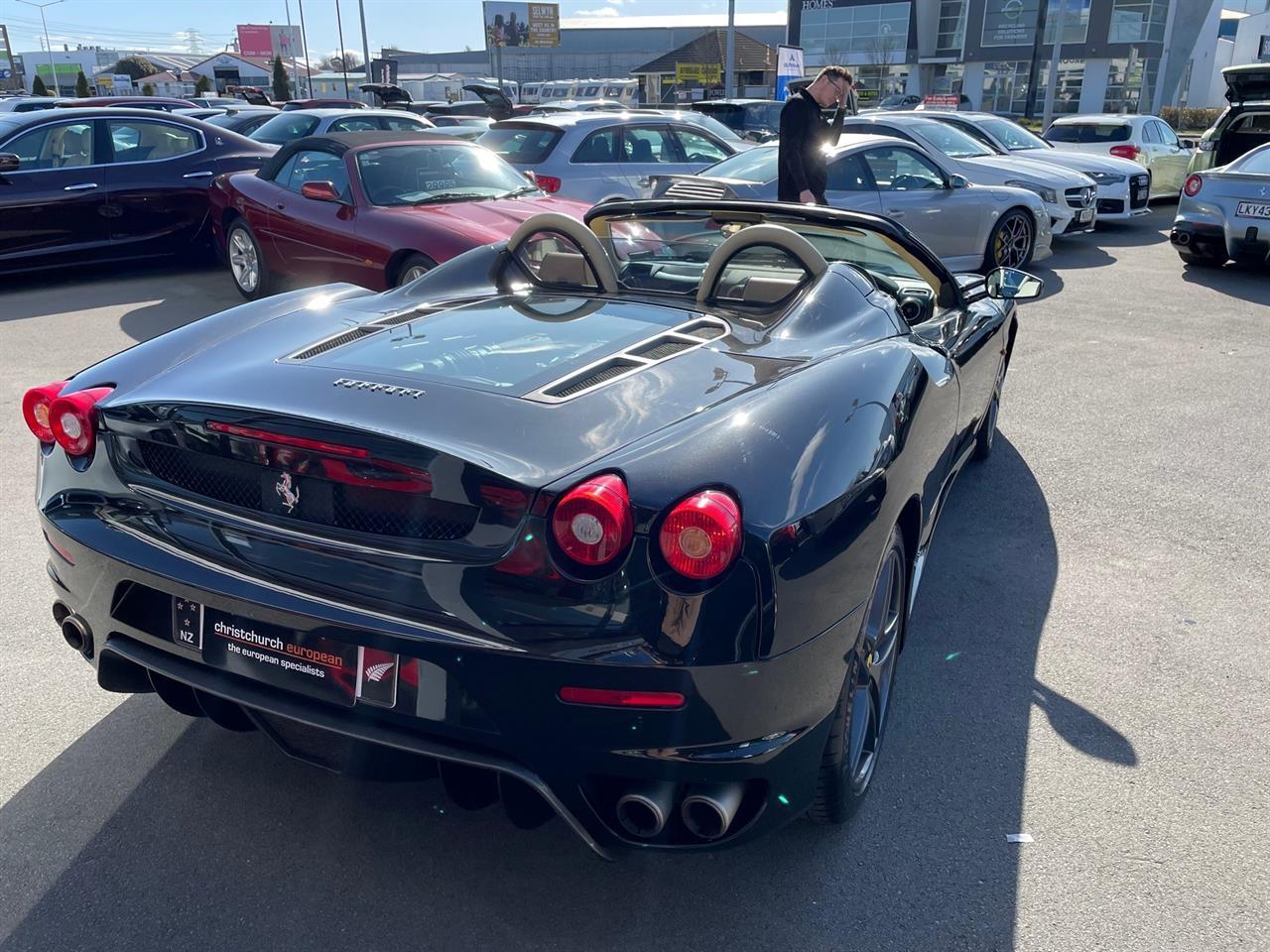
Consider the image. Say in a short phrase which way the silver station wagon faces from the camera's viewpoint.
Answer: facing away from the viewer and to the right of the viewer

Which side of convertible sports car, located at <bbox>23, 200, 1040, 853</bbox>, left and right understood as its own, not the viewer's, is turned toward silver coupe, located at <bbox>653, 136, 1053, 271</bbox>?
front

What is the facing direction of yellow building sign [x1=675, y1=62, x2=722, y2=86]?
toward the camera

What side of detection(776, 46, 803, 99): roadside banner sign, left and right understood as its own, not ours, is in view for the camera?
front

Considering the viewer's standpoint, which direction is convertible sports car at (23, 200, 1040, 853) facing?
facing away from the viewer and to the right of the viewer

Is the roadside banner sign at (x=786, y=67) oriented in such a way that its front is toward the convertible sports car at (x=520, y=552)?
yes

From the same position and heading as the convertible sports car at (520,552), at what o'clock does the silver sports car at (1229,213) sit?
The silver sports car is roughly at 12 o'clock from the convertible sports car.

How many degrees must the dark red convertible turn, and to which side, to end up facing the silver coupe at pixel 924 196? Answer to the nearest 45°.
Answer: approximately 45° to its left

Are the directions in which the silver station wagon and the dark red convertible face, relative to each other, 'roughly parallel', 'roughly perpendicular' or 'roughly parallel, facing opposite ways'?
roughly perpendicular

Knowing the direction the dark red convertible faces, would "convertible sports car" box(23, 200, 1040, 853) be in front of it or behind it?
in front
